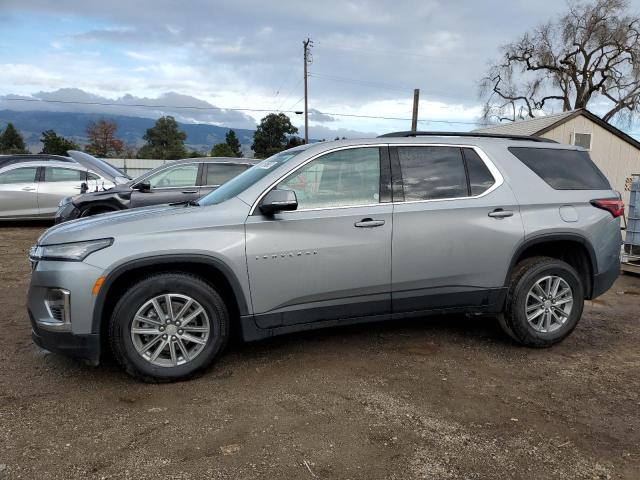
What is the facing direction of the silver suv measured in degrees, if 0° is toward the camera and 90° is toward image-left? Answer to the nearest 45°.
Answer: approximately 90°

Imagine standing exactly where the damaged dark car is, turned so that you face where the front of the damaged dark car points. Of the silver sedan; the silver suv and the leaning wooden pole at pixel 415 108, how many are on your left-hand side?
1

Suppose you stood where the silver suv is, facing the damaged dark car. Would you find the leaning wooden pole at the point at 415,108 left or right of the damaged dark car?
right

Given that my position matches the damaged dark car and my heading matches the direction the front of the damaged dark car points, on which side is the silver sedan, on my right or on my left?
on my right

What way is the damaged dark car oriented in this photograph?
to the viewer's left

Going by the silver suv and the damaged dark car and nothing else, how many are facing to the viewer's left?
2

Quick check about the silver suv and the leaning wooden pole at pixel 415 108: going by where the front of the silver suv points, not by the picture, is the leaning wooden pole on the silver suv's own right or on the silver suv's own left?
on the silver suv's own right

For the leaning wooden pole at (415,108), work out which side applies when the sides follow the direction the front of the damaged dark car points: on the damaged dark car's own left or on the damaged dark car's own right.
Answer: on the damaged dark car's own right
